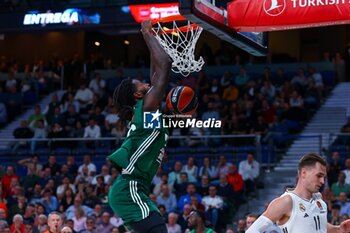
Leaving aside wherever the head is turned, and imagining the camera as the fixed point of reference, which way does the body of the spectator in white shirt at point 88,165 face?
toward the camera

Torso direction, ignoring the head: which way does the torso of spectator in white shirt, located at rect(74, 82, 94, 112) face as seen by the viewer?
toward the camera

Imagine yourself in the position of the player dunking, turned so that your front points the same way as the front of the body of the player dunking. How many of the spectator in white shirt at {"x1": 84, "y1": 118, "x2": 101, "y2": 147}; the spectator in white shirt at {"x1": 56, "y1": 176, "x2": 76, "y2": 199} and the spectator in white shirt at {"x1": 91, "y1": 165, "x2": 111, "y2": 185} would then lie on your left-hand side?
3

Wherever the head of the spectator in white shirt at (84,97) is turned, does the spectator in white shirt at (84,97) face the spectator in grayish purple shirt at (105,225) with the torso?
yes

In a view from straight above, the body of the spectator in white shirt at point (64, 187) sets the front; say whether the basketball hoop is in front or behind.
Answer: in front

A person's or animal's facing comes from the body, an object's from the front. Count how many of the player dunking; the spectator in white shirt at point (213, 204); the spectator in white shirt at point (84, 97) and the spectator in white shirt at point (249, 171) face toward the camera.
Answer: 3

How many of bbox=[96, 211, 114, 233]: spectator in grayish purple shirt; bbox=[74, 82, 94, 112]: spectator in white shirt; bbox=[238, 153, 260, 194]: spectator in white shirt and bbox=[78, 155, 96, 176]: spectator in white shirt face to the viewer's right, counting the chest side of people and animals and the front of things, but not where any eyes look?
0

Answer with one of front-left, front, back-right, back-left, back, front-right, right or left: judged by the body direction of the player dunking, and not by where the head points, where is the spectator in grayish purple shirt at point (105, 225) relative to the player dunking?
left

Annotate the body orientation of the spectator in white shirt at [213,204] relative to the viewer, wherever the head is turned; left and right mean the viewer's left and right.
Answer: facing the viewer

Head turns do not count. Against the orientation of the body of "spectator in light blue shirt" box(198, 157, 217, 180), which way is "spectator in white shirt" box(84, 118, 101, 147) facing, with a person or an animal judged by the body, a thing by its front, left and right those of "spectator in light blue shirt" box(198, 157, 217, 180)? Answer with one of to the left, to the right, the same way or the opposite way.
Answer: the same way

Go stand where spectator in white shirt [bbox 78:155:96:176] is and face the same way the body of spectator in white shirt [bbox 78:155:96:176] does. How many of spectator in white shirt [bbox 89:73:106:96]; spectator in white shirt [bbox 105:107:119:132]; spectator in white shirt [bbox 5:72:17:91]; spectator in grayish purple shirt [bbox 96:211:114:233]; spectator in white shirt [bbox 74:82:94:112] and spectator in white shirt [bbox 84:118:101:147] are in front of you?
1

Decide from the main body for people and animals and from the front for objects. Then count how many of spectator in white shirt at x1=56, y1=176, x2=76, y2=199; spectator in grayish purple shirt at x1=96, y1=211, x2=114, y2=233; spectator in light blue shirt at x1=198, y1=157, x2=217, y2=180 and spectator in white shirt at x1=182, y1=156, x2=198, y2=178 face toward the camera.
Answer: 4

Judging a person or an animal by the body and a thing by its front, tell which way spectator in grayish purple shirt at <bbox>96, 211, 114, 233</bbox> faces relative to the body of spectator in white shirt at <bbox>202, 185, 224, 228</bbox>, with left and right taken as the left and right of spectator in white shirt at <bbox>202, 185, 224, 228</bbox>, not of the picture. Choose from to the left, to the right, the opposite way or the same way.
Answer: the same way

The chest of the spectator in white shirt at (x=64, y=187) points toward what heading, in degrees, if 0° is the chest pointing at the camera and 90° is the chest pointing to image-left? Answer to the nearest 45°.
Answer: approximately 0°
